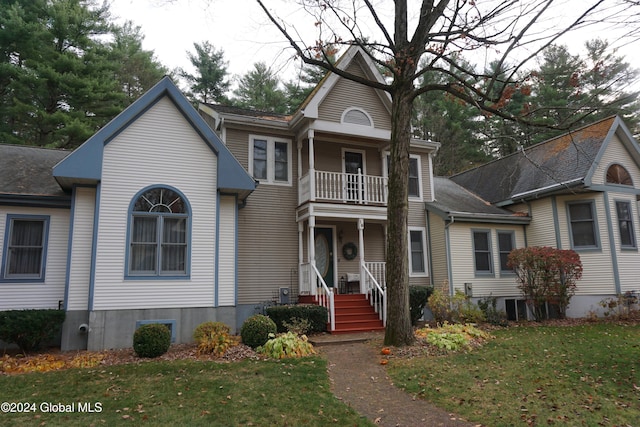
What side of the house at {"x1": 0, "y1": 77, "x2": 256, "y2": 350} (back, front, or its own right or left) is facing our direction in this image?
front

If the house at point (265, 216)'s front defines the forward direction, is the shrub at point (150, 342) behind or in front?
in front

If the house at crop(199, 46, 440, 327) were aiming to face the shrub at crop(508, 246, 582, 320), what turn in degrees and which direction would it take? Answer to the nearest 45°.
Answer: approximately 90° to its left

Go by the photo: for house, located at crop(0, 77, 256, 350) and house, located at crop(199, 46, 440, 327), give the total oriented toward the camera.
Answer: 2

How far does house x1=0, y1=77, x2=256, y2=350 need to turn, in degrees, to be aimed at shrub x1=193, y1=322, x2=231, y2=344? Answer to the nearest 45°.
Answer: approximately 45° to its left

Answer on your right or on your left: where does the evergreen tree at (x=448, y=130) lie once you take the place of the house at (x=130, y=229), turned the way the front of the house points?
on your left

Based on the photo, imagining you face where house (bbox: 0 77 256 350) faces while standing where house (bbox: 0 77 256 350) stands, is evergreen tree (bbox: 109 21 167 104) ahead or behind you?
behind

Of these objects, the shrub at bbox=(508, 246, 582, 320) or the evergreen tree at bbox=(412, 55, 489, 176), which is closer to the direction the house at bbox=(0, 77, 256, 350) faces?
the shrub

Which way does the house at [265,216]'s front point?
toward the camera

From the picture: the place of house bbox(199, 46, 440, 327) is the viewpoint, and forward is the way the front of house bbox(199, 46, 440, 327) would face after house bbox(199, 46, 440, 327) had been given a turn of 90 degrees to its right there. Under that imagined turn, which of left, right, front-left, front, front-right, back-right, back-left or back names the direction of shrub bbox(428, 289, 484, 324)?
back

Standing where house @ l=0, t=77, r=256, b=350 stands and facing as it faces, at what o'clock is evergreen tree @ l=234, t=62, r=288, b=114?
The evergreen tree is roughly at 7 o'clock from the house.

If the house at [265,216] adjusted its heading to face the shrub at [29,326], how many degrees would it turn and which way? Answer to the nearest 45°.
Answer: approximately 45° to its right

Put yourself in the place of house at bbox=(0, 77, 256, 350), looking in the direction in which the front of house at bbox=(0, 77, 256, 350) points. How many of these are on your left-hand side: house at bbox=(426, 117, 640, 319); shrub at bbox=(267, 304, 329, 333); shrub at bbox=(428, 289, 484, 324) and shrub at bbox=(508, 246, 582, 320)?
4

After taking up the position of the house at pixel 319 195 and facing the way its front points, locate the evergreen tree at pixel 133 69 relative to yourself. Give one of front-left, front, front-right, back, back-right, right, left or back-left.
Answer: back-right
